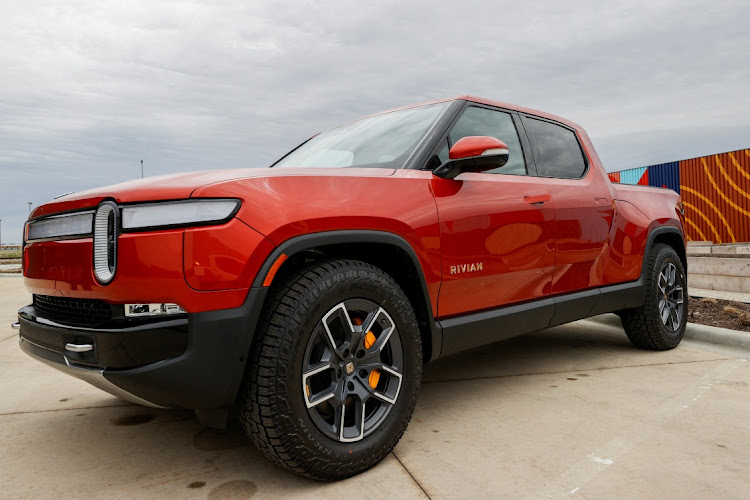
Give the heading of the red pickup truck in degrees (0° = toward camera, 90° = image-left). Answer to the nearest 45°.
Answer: approximately 45°
